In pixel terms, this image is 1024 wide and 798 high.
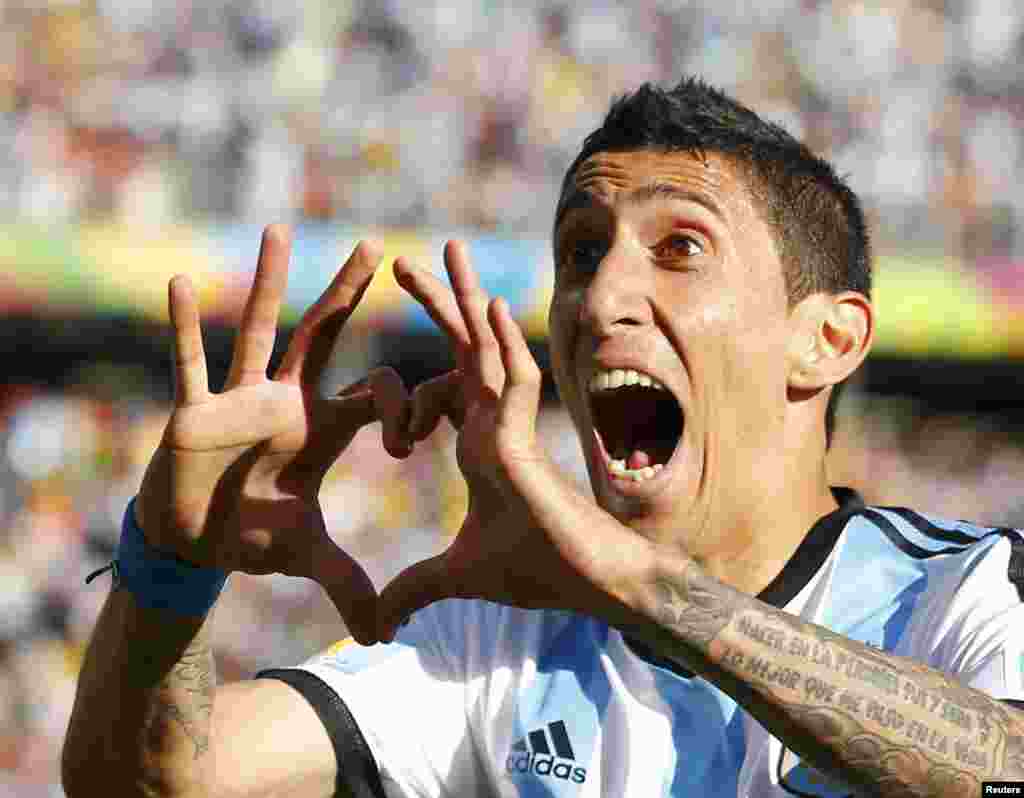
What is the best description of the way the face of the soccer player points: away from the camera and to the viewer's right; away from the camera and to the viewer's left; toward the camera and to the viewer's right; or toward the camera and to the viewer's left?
toward the camera and to the viewer's left

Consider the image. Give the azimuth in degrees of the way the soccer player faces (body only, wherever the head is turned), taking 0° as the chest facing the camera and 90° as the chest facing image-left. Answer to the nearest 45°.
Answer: approximately 45°
